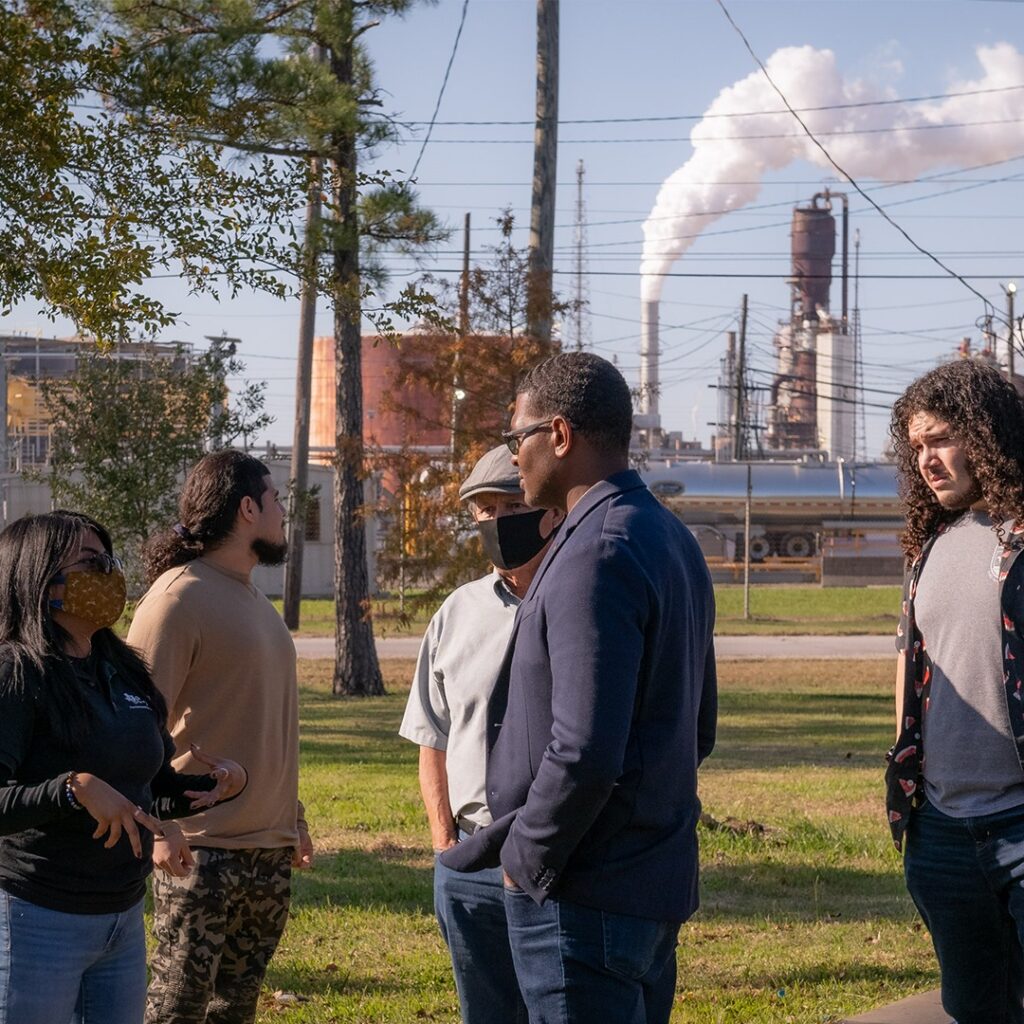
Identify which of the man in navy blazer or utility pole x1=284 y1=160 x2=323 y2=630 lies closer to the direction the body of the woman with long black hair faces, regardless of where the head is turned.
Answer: the man in navy blazer

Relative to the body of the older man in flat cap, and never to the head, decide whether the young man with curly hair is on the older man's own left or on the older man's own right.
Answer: on the older man's own left

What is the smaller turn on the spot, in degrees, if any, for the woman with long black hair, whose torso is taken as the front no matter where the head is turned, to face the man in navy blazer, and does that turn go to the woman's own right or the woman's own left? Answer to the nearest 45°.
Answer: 0° — they already face them

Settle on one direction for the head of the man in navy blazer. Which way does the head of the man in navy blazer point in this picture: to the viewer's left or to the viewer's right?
to the viewer's left

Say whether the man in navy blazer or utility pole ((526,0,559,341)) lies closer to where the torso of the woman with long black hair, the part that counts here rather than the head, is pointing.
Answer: the man in navy blazer

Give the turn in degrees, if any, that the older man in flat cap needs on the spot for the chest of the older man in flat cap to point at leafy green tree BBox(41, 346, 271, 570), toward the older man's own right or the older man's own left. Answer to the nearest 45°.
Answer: approximately 180°

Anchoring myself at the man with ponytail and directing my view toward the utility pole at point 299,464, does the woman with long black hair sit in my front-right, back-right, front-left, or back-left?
back-left

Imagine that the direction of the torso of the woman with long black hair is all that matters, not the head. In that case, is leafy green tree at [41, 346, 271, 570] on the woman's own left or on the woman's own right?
on the woman's own left

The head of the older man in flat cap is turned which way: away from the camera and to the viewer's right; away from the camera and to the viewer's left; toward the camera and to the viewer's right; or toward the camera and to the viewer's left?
toward the camera and to the viewer's right

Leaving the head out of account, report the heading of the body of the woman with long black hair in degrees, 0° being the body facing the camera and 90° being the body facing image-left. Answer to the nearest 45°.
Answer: approximately 315°

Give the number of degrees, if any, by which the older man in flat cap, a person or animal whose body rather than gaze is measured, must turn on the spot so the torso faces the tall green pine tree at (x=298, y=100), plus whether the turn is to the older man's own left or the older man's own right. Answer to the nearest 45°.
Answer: approximately 180°

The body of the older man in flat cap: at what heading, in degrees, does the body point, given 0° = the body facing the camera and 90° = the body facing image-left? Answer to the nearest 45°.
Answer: approximately 0°
